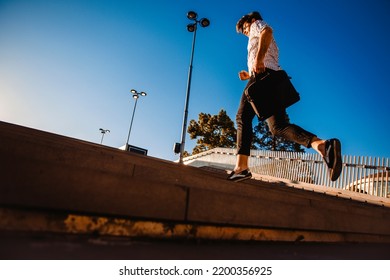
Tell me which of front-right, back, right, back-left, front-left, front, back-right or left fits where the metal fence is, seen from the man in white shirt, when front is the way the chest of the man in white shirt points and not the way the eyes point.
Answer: right

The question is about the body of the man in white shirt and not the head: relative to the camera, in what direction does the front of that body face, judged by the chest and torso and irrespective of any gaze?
to the viewer's left

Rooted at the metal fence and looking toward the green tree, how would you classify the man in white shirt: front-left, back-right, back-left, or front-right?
back-left

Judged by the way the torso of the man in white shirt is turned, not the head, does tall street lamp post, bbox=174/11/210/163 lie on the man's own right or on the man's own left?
on the man's own right

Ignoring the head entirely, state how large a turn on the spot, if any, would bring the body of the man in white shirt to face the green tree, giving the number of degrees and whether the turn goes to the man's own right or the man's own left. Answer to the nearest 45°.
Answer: approximately 90° to the man's own right
